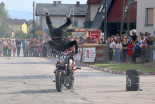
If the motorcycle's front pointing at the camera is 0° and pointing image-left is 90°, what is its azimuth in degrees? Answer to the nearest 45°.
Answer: approximately 45°

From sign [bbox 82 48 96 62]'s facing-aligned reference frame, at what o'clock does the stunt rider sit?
The stunt rider is roughly at 12 o'clock from the sign.

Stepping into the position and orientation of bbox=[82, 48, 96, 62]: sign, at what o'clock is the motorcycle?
The motorcycle is roughly at 12 o'clock from the sign.

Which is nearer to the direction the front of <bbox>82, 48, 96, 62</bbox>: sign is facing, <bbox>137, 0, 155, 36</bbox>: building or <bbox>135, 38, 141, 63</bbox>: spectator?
the spectator

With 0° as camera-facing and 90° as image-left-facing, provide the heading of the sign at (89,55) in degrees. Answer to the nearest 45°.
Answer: approximately 0°

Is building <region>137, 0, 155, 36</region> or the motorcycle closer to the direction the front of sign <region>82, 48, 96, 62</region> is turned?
the motorcycle
